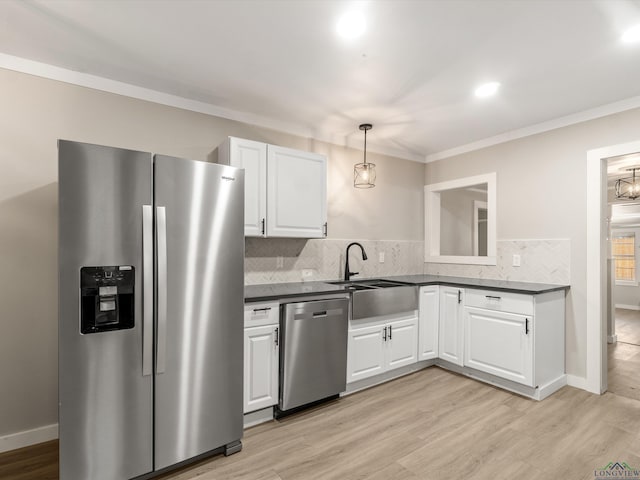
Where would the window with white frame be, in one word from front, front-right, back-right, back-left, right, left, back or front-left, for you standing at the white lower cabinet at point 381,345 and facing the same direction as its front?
left

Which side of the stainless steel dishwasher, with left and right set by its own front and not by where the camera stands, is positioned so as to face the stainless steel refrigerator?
right

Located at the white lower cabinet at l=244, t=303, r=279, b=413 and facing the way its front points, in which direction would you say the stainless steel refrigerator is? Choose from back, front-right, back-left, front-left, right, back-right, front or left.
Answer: right

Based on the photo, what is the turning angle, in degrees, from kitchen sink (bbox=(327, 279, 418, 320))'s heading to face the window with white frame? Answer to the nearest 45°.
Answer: approximately 90° to its left

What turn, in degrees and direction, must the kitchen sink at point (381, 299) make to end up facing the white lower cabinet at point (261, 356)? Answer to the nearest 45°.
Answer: approximately 90° to its right

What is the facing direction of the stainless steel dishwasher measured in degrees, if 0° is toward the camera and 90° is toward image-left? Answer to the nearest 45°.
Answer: approximately 315°

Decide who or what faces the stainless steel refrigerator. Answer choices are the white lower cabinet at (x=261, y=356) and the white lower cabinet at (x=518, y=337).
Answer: the white lower cabinet at (x=518, y=337)

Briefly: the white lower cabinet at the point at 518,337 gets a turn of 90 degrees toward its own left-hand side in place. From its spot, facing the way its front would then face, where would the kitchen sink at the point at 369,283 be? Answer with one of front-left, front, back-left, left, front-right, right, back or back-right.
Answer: back-right
